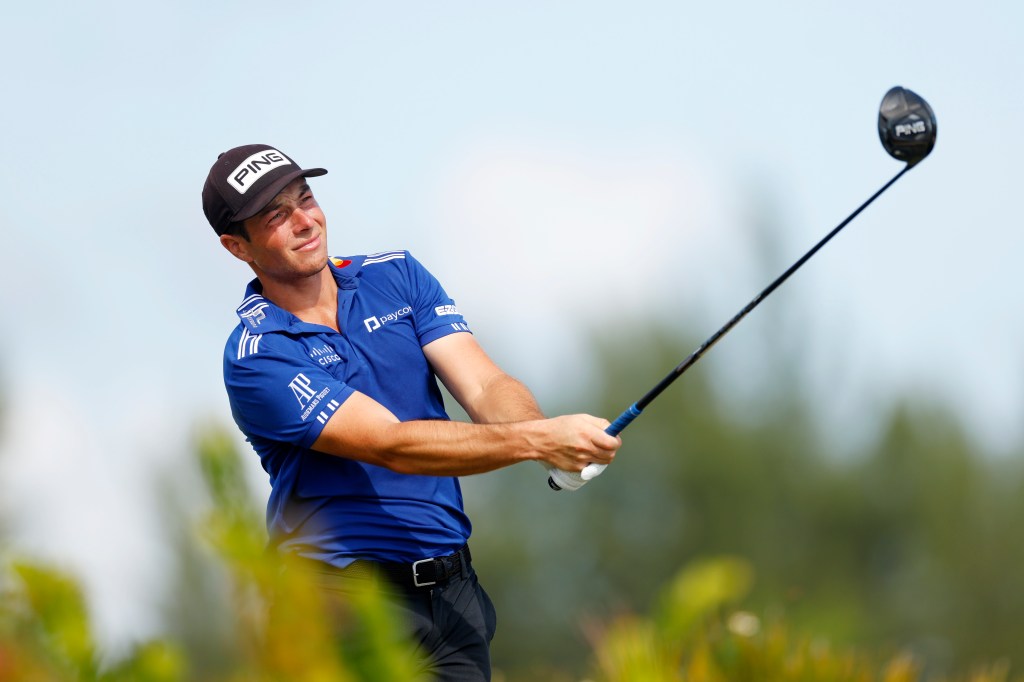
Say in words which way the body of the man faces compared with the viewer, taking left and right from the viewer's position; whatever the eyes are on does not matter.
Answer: facing the viewer and to the right of the viewer

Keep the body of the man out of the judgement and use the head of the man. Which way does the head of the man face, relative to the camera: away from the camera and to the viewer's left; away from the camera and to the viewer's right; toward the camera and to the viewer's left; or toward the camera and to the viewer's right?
toward the camera and to the viewer's right
